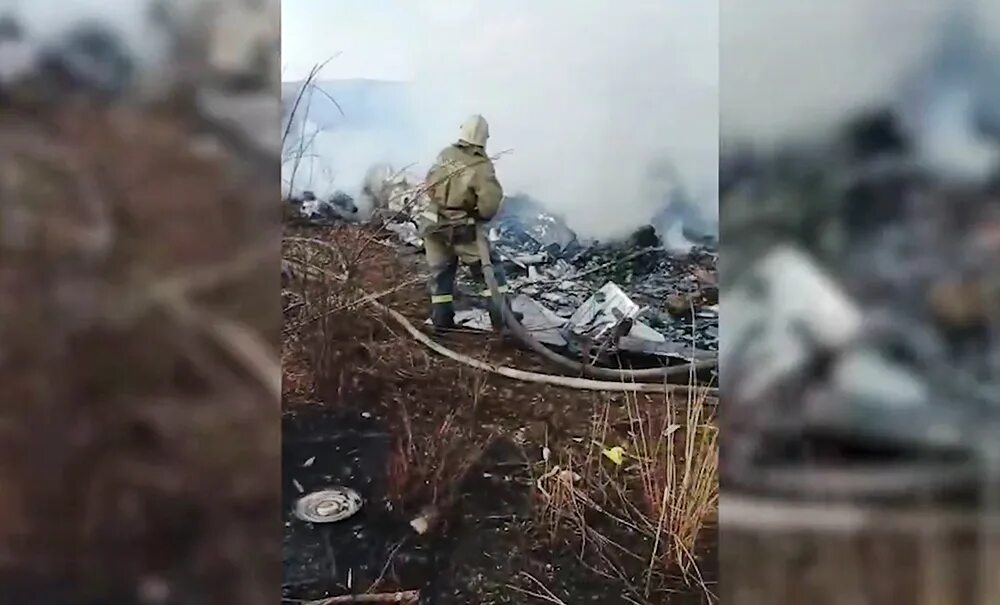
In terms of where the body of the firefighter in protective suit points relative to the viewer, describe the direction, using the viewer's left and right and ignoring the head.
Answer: facing away from the viewer and to the right of the viewer
